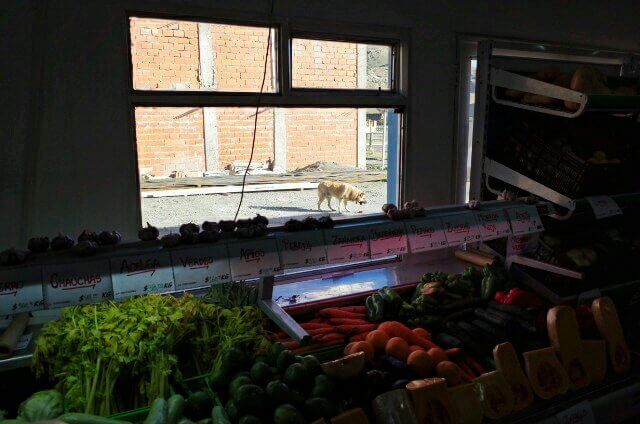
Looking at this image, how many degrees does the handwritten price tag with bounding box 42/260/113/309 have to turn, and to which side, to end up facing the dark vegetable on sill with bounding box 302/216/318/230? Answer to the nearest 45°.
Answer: approximately 90° to its left

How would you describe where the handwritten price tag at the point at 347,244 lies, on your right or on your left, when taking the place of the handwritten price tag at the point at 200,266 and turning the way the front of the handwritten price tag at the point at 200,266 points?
on your left

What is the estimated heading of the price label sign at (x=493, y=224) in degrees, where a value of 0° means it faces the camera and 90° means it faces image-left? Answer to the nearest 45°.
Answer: approximately 0°

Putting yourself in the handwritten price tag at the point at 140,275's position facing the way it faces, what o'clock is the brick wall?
The brick wall is roughly at 7 o'clock from the handwritten price tag.

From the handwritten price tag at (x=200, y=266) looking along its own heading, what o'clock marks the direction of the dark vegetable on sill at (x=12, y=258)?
The dark vegetable on sill is roughly at 3 o'clock from the handwritten price tag.

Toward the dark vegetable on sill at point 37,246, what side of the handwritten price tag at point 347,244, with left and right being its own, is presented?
right

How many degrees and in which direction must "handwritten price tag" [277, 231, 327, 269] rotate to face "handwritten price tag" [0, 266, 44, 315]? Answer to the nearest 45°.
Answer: approximately 45° to its right

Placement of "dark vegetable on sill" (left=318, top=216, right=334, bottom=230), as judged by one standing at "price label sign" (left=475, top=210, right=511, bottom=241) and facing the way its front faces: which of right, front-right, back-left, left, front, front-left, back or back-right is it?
front-right

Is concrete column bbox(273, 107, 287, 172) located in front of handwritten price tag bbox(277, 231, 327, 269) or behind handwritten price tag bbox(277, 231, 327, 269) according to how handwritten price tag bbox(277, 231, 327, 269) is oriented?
behind

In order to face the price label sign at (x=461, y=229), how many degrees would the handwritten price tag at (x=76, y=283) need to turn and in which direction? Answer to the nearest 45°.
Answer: approximately 90° to its left

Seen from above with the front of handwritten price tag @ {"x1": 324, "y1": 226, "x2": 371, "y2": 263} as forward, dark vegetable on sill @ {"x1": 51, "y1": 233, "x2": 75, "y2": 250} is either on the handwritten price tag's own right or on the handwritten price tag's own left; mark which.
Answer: on the handwritten price tag's own right
